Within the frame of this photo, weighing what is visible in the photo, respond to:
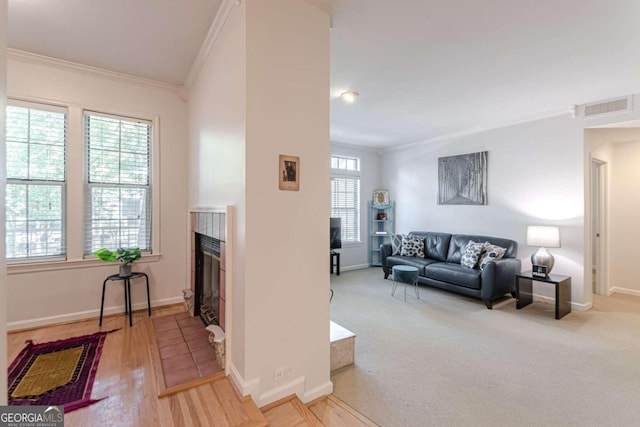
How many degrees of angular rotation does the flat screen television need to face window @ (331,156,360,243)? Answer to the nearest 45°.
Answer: approximately 135° to its left

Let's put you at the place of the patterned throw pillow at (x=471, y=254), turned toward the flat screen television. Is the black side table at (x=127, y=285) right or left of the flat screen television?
left

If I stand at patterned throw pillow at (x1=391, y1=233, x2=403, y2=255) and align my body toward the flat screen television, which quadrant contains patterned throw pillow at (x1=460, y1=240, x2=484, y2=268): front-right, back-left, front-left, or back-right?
back-left

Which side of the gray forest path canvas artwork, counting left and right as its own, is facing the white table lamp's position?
left

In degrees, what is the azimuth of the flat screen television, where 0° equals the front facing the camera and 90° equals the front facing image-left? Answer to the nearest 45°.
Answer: approximately 315°
